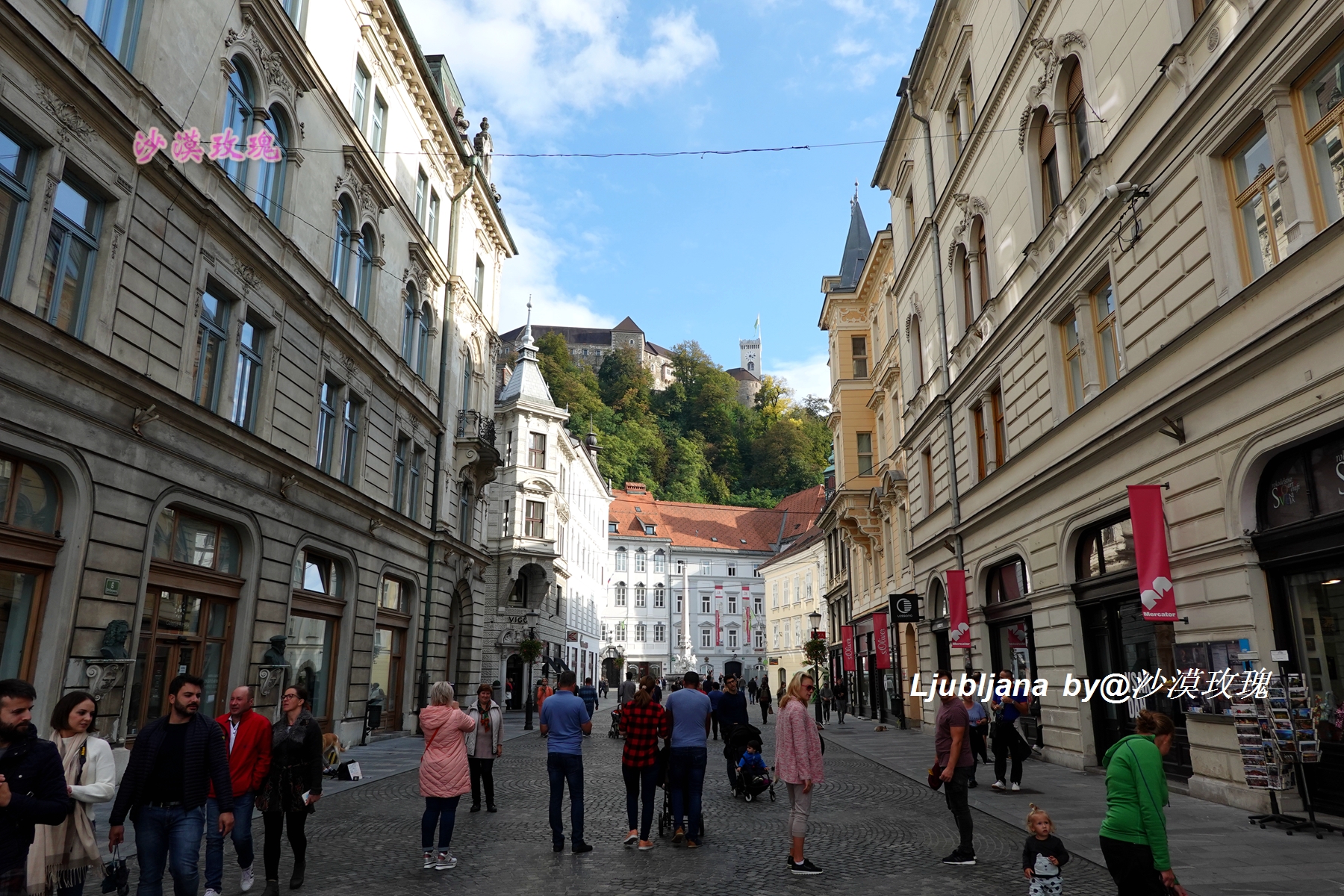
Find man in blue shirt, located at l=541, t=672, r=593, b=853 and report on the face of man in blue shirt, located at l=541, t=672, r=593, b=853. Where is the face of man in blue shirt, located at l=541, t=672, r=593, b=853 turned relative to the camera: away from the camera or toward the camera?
away from the camera

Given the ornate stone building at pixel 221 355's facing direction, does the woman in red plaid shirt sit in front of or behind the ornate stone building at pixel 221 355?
in front

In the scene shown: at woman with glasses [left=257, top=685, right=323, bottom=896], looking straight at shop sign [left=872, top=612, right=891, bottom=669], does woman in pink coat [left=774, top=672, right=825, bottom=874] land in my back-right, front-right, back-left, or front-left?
front-right

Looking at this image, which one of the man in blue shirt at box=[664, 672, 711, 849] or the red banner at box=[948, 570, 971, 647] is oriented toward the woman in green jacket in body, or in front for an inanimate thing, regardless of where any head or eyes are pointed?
the red banner

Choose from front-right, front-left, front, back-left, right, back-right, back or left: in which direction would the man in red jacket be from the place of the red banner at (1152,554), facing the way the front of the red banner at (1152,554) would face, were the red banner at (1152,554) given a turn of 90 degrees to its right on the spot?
front-left

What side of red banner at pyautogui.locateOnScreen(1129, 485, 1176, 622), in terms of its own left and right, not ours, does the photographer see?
front

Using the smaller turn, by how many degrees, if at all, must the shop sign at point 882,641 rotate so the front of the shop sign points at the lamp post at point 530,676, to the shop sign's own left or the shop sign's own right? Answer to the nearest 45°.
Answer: approximately 90° to the shop sign's own right

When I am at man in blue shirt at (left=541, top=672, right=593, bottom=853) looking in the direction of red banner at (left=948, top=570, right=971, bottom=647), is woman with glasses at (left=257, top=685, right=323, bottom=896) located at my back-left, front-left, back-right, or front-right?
back-left

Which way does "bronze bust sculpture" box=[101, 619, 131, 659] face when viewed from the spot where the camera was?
facing the viewer and to the right of the viewer

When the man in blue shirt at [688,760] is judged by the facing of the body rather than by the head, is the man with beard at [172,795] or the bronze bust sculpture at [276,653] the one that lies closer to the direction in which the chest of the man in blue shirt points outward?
the bronze bust sculpture

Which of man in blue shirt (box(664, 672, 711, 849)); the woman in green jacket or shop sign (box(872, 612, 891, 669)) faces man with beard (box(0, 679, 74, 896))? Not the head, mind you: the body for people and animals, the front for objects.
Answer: the shop sign

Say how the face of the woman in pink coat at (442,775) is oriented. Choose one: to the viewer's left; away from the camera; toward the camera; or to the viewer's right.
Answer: away from the camera

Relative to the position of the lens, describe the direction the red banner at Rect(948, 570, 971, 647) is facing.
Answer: facing the viewer

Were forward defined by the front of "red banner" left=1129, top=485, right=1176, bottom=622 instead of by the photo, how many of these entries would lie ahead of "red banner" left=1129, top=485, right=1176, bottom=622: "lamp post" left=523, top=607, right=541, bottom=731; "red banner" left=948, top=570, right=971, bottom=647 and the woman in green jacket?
1

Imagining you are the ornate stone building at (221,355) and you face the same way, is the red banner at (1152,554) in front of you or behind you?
in front

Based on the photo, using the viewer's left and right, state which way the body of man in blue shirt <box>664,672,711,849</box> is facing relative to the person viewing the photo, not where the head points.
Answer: facing away from the viewer

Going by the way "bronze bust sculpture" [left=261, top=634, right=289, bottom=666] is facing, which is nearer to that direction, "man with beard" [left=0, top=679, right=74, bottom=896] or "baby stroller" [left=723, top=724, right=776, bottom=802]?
the baby stroller

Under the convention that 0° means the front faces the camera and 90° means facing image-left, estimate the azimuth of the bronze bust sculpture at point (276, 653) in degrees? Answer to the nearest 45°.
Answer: approximately 315°

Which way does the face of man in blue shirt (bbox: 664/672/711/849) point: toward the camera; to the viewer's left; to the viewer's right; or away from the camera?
away from the camera

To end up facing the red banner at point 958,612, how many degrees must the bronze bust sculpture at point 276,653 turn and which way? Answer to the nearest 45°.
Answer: approximately 45° to its left
